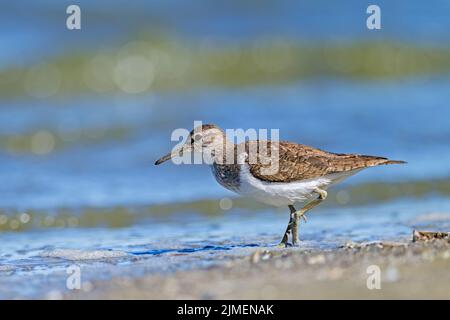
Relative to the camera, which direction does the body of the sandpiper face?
to the viewer's left
